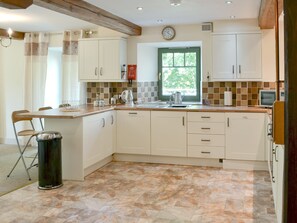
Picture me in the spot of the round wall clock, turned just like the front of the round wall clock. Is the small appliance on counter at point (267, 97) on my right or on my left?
on my left

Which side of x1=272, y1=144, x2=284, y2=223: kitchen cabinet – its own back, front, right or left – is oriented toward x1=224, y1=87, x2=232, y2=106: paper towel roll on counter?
right

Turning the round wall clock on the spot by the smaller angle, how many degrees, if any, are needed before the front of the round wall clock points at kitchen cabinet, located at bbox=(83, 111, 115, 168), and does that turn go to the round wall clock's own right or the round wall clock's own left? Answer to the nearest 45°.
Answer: approximately 45° to the round wall clock's own right

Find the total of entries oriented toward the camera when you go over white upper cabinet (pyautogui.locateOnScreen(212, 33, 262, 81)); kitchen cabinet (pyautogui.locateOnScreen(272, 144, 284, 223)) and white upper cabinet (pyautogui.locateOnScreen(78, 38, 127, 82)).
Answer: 2

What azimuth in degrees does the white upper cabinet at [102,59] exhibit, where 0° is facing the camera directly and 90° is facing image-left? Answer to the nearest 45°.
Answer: approximately 0°

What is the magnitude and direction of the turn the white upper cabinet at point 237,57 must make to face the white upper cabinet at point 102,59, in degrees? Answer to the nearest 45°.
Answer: approximately 90° to its right

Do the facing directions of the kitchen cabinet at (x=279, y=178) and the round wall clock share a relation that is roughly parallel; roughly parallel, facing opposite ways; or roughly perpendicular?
roughly perpendicular
